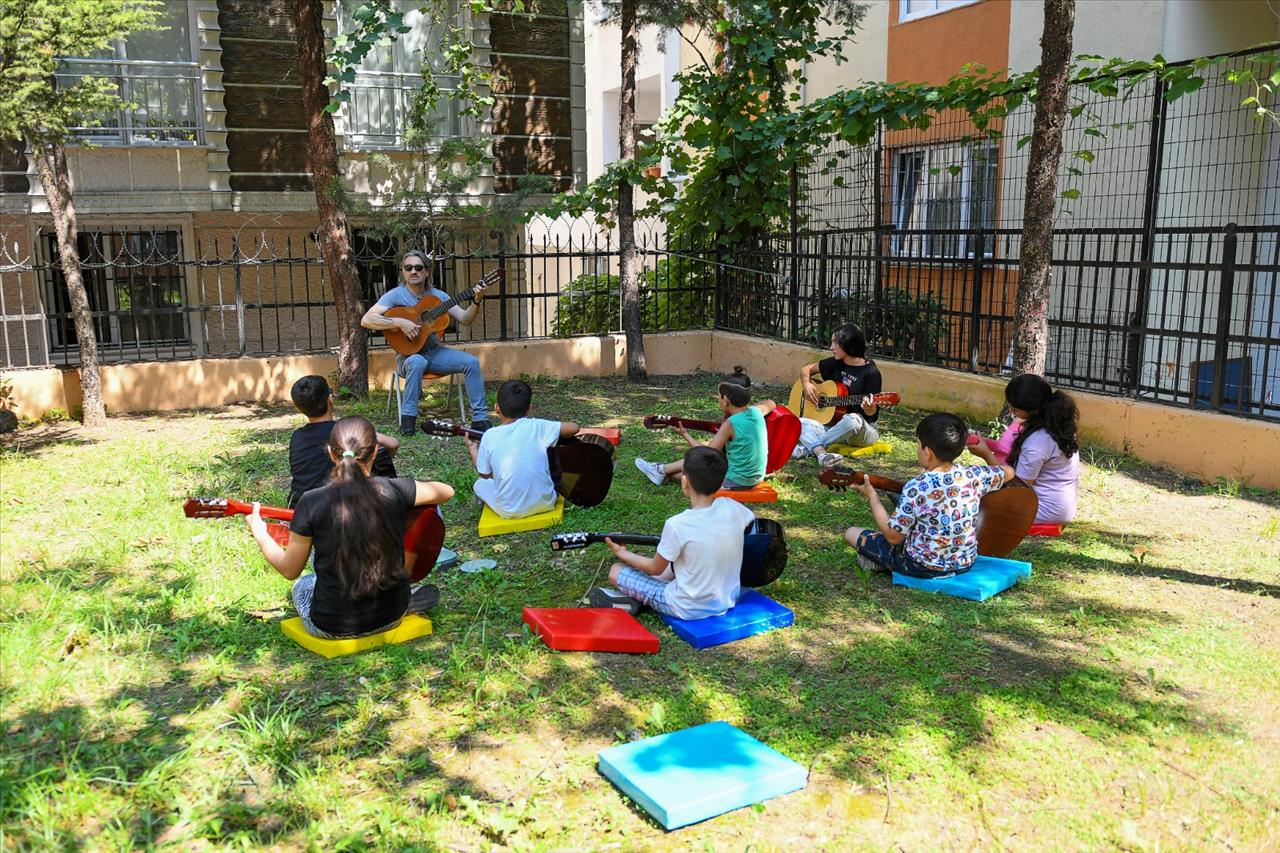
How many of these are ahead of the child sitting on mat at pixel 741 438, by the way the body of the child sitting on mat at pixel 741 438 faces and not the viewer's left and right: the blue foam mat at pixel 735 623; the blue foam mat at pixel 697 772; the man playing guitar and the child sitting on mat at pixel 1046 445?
1

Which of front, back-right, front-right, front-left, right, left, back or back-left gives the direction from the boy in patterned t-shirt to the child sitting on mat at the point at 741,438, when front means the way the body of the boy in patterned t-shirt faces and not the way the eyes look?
front

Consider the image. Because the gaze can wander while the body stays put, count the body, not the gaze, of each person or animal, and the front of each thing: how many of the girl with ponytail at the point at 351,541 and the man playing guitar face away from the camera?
1

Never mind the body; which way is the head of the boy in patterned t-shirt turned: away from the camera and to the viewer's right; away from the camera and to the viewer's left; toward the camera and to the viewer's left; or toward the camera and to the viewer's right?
away from the camera and to the viewer's left

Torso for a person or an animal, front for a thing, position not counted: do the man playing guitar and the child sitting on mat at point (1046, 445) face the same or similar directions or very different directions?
very different directions

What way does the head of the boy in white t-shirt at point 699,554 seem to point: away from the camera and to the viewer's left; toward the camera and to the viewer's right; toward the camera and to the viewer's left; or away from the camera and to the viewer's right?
away from the camera and to the viewer's left

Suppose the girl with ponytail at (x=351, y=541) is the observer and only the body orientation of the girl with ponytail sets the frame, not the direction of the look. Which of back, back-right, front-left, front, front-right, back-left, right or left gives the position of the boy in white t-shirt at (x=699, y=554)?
right

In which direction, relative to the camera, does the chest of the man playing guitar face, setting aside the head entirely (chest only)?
toward the camera

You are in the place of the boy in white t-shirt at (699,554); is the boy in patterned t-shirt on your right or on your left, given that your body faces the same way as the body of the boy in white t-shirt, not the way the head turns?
on your right

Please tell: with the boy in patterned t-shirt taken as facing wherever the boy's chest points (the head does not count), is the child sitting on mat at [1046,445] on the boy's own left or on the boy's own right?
on the boy's own right

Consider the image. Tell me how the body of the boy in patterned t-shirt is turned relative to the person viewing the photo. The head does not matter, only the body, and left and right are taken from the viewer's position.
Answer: facing away from the viewer and to the left of the viewer

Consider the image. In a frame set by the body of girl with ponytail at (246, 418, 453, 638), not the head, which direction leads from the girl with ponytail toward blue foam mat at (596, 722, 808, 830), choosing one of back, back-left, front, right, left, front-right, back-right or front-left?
back-right

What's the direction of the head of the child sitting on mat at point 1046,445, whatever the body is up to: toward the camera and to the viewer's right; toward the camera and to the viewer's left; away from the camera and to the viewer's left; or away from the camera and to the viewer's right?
away from the camera and to the viewer's left

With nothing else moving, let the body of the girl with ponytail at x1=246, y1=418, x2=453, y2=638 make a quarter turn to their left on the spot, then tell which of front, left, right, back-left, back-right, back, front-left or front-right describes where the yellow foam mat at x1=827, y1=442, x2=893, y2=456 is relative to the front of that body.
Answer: back-right

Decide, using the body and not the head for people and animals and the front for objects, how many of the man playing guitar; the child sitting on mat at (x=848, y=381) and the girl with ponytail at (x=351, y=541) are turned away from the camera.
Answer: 1

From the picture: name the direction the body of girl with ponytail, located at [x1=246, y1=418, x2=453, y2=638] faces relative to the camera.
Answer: away from the camera

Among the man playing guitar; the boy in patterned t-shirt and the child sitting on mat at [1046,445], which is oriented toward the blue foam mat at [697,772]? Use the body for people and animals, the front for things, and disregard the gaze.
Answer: the man playing guitar

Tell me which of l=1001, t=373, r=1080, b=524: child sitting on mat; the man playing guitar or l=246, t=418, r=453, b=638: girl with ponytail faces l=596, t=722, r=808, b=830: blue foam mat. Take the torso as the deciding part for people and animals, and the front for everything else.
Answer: the man playing guitar

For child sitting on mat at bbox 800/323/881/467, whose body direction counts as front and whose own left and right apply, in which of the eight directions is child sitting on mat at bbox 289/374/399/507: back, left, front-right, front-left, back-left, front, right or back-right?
front

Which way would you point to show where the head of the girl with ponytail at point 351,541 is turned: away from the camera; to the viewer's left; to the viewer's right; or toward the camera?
away from the camera
